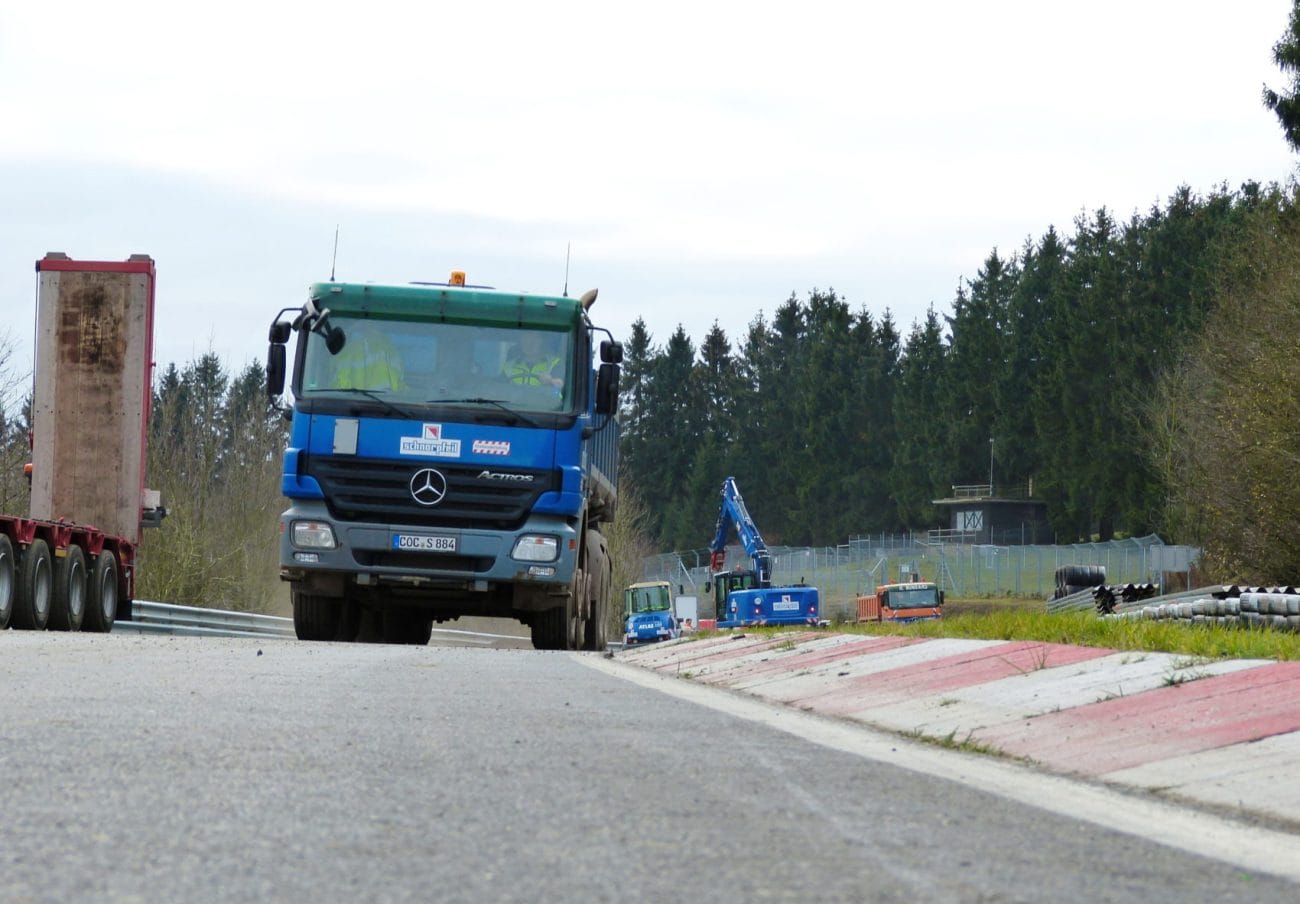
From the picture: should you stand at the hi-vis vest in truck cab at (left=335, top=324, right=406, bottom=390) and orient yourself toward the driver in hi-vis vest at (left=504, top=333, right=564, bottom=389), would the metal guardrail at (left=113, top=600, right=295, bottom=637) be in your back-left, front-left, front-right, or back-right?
back-left

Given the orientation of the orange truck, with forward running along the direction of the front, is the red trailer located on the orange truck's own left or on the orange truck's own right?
on the orange truck's own right

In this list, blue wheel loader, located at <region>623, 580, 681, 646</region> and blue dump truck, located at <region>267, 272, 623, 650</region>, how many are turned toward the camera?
2

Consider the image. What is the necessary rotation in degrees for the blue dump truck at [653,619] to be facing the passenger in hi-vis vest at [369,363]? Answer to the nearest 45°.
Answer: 0° — it already faces them

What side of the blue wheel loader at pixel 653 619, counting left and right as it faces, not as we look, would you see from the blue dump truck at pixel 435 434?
front

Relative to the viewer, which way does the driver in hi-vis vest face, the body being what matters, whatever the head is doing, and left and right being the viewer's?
facing the viewer

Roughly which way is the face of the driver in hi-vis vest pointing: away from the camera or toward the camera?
toward the camera

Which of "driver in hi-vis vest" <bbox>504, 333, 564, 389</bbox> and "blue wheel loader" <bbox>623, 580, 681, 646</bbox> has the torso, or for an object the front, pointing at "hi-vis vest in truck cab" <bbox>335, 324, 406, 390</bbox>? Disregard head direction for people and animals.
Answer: the blue wheel loader

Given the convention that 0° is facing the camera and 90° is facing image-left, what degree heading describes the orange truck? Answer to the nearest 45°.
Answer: approximately 315°

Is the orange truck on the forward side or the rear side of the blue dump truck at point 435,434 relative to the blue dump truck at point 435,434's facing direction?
on the rear side

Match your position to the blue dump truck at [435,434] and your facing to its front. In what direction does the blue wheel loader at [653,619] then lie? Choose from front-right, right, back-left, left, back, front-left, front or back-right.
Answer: back
